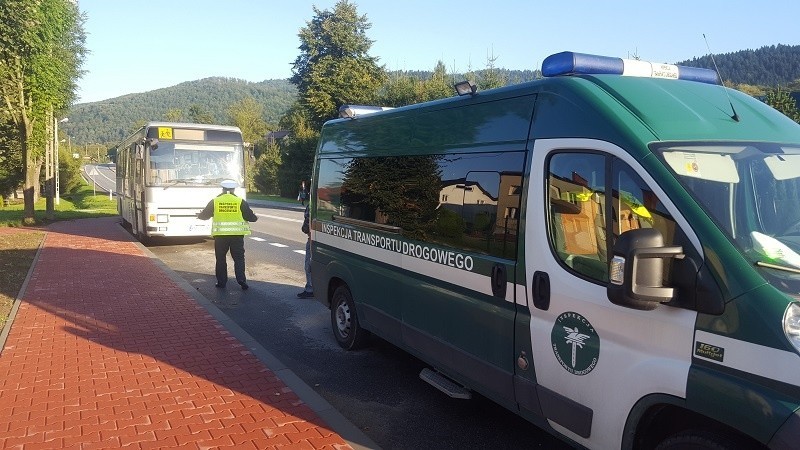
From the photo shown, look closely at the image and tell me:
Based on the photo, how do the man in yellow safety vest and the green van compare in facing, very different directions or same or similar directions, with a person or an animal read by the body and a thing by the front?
very different directions

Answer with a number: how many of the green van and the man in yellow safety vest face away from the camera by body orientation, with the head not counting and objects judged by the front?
1

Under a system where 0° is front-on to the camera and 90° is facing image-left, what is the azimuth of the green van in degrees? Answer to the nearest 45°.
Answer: approximately 315°

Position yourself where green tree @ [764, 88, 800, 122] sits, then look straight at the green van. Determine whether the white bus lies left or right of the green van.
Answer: right

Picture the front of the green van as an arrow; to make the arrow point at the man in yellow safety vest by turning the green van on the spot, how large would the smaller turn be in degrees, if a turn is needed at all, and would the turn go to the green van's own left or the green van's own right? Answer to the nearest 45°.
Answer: approximately 180°

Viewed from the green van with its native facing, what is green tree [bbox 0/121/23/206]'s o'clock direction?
The green tree is roughly at 6 o'clock from the green van.

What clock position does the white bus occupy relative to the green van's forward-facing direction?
The white bus is roughly at 6 o'clock from the green van.

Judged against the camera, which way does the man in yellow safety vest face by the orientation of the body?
away from the camera

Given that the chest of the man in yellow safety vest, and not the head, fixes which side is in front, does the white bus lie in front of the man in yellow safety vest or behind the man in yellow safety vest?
in front

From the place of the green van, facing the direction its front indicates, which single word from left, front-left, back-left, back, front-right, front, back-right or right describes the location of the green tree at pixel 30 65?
back
